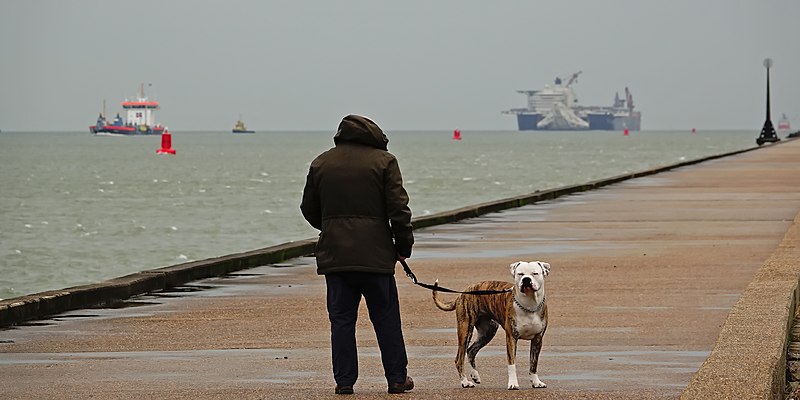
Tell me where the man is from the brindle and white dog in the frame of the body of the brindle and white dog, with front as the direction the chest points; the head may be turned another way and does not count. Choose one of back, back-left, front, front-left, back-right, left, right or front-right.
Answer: back-right

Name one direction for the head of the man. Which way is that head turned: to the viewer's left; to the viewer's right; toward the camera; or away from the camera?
away from the camera

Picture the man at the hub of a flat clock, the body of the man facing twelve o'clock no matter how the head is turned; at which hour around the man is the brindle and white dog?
The brindle and white dog is roughly at 3 o'clock from the man.

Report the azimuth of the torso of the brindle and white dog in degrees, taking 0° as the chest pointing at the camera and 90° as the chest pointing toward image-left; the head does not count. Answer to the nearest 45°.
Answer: approximately 315°

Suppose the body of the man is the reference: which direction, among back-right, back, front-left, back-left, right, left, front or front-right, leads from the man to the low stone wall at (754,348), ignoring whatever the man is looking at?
right

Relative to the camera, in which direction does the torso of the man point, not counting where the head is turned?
away from the camera

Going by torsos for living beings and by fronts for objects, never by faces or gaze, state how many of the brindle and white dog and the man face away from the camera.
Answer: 1

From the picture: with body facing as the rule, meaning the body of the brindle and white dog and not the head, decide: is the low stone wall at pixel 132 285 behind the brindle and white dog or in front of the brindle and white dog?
behind

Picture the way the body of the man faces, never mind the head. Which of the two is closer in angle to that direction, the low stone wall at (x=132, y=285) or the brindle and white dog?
the low stone wall

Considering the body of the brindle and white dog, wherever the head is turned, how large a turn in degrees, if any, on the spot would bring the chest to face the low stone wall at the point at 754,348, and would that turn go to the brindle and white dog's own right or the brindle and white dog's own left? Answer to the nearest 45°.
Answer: approximately 45° to the brindle and white dog's own left

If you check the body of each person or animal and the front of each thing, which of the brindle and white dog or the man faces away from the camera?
the man

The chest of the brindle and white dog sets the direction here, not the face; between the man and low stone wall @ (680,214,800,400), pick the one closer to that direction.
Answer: the low stone wall
